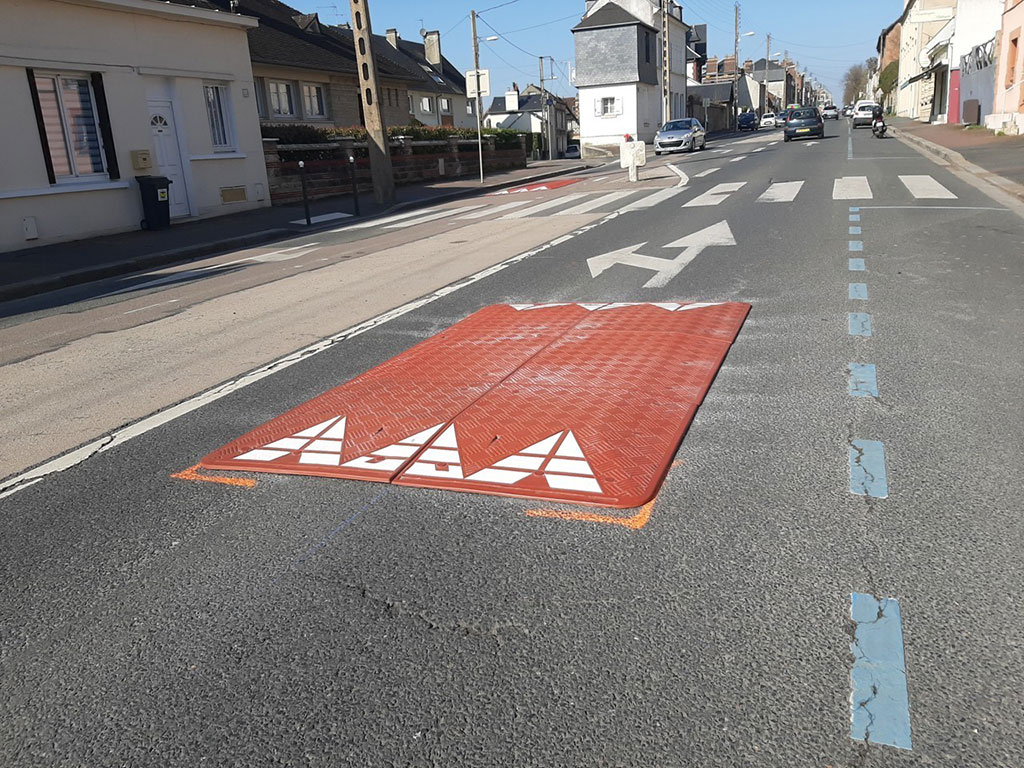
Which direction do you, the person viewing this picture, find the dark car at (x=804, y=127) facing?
facing away from the viewer

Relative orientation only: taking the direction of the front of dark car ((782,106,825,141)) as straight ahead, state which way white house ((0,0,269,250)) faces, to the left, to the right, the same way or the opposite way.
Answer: to the right

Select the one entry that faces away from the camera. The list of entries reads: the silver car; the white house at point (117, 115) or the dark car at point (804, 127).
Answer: the dark car

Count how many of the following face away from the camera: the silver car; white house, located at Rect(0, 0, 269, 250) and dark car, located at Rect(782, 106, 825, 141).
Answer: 1

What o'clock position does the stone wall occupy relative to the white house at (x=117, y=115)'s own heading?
The stone wall is roughly at 9 o'clock from the white house.

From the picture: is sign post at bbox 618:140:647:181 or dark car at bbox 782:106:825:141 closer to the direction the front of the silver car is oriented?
the sign post

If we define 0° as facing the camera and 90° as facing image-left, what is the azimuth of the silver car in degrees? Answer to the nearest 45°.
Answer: approximately 45°

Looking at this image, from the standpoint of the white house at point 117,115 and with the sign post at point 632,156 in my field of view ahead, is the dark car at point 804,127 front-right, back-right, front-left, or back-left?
front-left

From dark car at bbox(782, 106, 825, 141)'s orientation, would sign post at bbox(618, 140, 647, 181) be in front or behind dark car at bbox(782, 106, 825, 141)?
behind

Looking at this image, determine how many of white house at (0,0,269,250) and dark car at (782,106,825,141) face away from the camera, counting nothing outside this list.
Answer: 1

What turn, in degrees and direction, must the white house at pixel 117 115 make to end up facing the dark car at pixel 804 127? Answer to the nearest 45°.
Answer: approximately 90° to its left

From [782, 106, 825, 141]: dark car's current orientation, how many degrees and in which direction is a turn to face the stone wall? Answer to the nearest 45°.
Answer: approximately 135° to its left

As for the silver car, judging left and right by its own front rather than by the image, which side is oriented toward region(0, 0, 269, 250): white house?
front

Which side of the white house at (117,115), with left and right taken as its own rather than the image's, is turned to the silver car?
left
